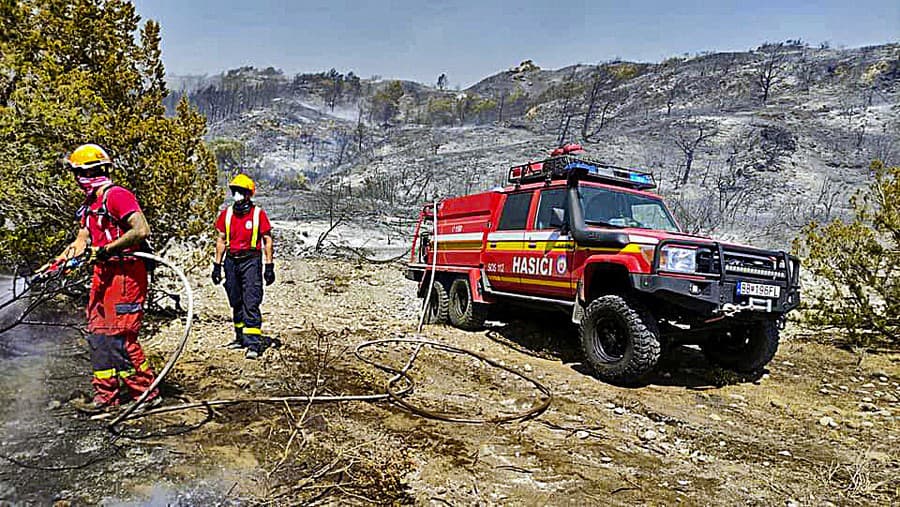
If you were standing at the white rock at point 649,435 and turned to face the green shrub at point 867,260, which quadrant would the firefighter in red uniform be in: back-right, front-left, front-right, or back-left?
back-left

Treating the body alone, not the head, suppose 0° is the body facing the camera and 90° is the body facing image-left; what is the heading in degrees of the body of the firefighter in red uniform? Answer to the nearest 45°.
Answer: approximately 45°

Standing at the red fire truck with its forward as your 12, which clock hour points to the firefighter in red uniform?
The firefighter in red uniform is roughly at 3 o'clock from the red fire truck.

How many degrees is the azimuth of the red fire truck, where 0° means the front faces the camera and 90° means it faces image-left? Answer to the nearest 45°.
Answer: approximately 315°

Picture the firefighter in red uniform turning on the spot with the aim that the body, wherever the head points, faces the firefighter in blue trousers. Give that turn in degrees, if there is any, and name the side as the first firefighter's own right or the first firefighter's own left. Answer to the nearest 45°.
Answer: approximately 180°

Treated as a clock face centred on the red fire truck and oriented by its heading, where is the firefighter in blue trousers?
The firefighter in blue trousers is roughly at 4 o'clock from the red fire truck.
